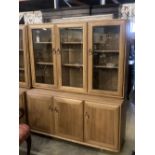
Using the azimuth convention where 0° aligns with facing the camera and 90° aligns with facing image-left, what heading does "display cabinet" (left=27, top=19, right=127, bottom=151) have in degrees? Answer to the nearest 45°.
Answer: approximately 45°

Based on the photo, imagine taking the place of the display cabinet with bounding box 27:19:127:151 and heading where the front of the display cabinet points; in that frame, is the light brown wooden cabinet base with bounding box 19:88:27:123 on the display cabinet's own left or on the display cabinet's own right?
on the display cabinet's own right
